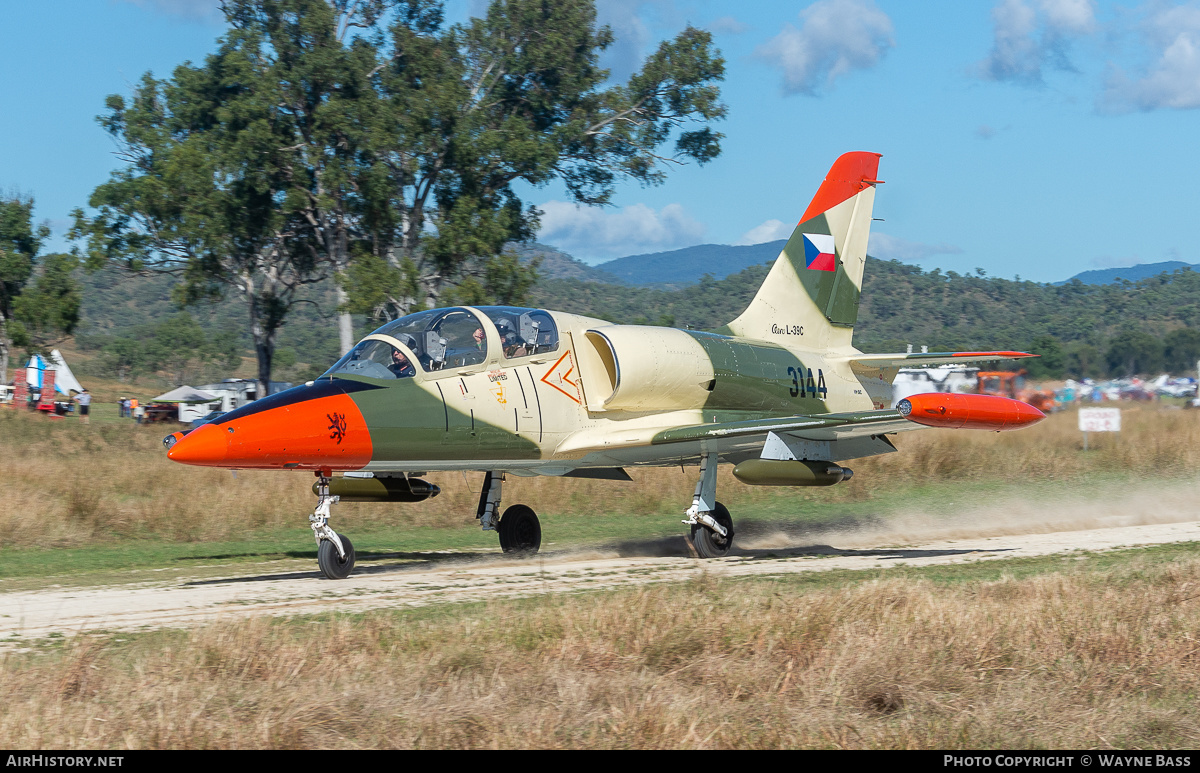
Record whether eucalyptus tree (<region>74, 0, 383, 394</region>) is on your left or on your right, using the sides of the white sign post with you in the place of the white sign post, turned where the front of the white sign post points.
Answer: on your right

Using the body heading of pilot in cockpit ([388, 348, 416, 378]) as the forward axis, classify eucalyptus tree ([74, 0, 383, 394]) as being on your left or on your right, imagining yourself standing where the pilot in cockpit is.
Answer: on your right

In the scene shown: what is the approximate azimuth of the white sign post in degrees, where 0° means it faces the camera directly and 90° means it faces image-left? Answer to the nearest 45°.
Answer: approximately 0°

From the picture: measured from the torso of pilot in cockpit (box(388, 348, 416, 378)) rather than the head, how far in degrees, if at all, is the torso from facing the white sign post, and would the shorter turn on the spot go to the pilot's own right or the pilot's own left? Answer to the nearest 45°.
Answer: approximately 180°

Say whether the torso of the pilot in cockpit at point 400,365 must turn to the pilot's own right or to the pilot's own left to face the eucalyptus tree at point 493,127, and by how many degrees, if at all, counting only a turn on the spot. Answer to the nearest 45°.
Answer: approximately 135° to the pilot's own right

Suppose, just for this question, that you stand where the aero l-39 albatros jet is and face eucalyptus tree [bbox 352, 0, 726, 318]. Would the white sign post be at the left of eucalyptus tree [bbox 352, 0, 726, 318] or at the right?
right

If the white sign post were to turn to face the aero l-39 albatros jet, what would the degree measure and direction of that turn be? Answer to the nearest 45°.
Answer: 0° — it already faces it
